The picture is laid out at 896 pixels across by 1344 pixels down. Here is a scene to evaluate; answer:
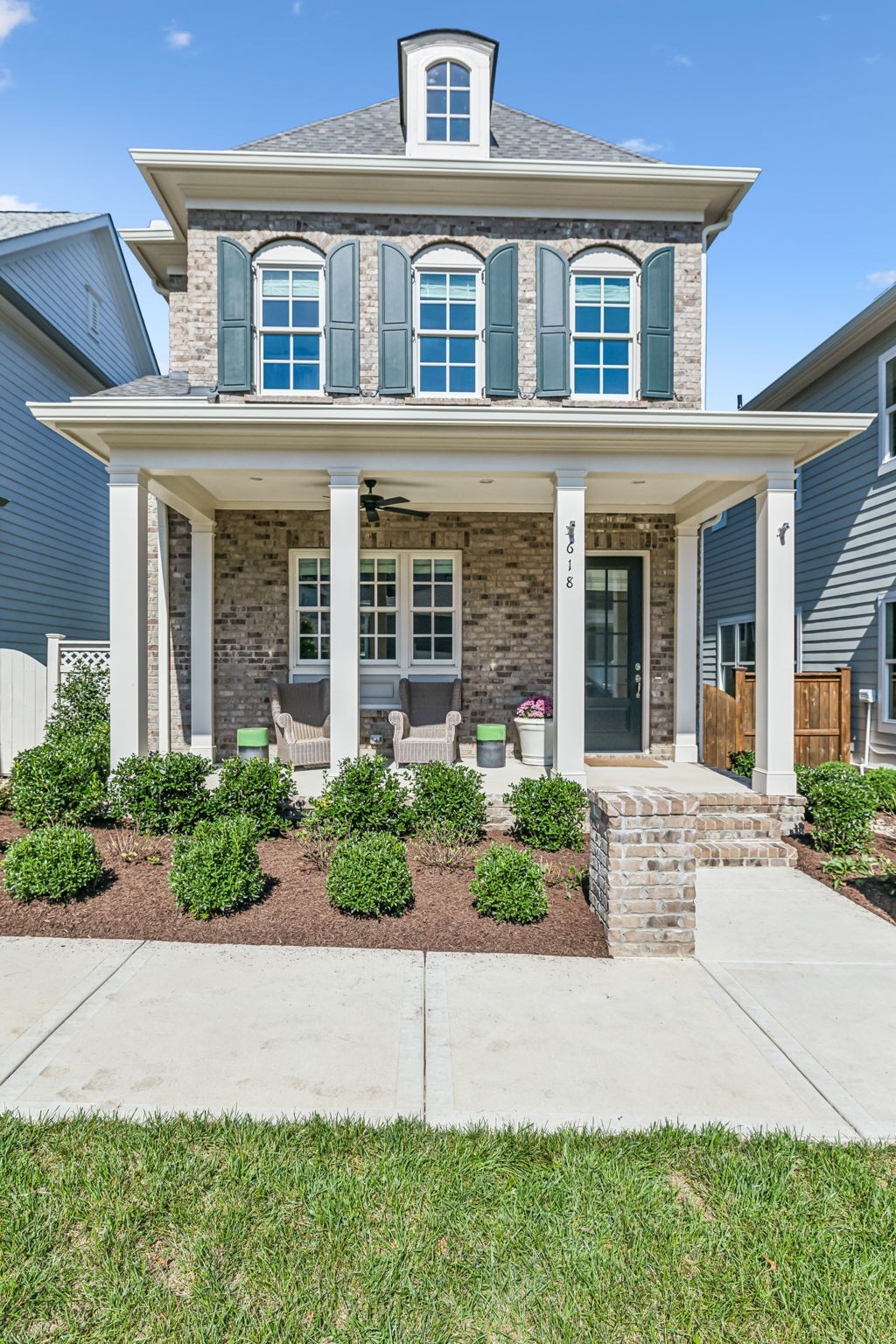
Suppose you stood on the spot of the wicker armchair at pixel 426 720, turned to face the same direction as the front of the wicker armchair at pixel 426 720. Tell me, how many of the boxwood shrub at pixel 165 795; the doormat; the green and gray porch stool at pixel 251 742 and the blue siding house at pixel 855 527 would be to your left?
2

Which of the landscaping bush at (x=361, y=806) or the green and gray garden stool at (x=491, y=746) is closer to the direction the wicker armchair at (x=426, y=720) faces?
the landscaping bush

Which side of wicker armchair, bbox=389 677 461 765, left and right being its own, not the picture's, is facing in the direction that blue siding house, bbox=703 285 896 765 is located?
left

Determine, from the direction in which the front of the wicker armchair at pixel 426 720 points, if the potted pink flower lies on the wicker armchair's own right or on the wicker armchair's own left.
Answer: on the wicker armchair's own left

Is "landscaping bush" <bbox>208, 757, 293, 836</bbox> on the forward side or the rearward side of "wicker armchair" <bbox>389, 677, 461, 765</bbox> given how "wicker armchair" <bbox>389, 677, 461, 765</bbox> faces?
on the forward side

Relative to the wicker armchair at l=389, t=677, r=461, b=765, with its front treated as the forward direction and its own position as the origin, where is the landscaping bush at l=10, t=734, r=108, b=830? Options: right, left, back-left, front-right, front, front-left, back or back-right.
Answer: front-right

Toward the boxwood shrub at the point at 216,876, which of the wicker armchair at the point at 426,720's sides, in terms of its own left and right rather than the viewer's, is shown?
front

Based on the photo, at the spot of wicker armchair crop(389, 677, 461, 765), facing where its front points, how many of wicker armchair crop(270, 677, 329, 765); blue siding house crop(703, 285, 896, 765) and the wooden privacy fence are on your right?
1

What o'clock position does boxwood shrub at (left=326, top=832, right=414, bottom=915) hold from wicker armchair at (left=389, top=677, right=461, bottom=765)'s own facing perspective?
The boxwood shrub is roughly at 12 o'clock from the wicker armchair.

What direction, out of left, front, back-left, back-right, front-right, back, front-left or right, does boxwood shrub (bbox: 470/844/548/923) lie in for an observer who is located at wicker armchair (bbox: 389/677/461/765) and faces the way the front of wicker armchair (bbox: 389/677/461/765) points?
front

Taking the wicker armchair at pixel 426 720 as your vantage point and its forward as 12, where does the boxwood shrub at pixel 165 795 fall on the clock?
The boxwood shrub is roughly at 1 o'clock from the wicker armchair.

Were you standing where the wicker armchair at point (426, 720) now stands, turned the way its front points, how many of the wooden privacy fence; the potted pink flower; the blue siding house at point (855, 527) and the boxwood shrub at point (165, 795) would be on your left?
3

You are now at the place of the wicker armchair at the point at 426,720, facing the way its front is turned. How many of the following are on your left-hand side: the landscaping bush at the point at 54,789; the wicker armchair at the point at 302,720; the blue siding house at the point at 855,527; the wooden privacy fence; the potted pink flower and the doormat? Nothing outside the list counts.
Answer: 4

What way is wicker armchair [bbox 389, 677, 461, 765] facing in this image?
toward the camera

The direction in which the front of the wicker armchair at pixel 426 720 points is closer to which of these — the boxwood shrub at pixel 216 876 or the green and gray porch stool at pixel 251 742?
the boxwood shrub

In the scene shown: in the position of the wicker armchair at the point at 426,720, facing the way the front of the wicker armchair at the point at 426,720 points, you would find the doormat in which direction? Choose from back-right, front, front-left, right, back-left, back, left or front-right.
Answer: left

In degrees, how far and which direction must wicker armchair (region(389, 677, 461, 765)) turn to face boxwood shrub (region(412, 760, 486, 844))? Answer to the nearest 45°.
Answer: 0° — it already faces it

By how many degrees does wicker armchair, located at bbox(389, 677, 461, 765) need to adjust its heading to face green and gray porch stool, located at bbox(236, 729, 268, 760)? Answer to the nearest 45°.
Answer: approximately 45° to its right

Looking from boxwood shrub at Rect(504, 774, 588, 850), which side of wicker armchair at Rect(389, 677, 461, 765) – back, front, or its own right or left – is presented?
front
